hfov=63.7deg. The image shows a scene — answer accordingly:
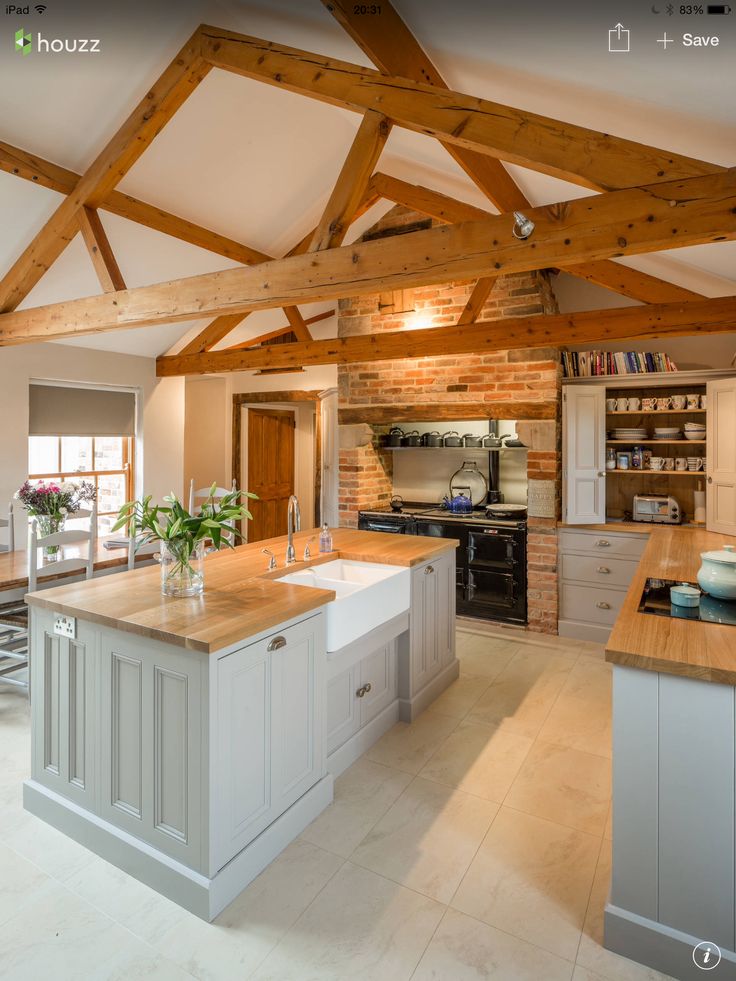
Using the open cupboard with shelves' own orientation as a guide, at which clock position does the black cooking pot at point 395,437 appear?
The black cooking pot is roughly at 3 o'clock from the open cupboard with shelves.

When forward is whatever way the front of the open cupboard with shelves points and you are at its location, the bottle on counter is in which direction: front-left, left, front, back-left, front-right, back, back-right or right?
front-right

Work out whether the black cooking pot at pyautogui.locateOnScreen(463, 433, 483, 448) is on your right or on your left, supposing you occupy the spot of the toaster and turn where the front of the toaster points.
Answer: on your right

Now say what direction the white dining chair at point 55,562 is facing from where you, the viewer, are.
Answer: facing away from the viewer and to the left of the viewer

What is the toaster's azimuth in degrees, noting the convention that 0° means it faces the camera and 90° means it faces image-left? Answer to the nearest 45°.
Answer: approximately 0°

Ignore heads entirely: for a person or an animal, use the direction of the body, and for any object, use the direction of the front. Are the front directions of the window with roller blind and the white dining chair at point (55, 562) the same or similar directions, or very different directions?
very different directions

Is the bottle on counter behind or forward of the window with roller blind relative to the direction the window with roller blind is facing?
forward
